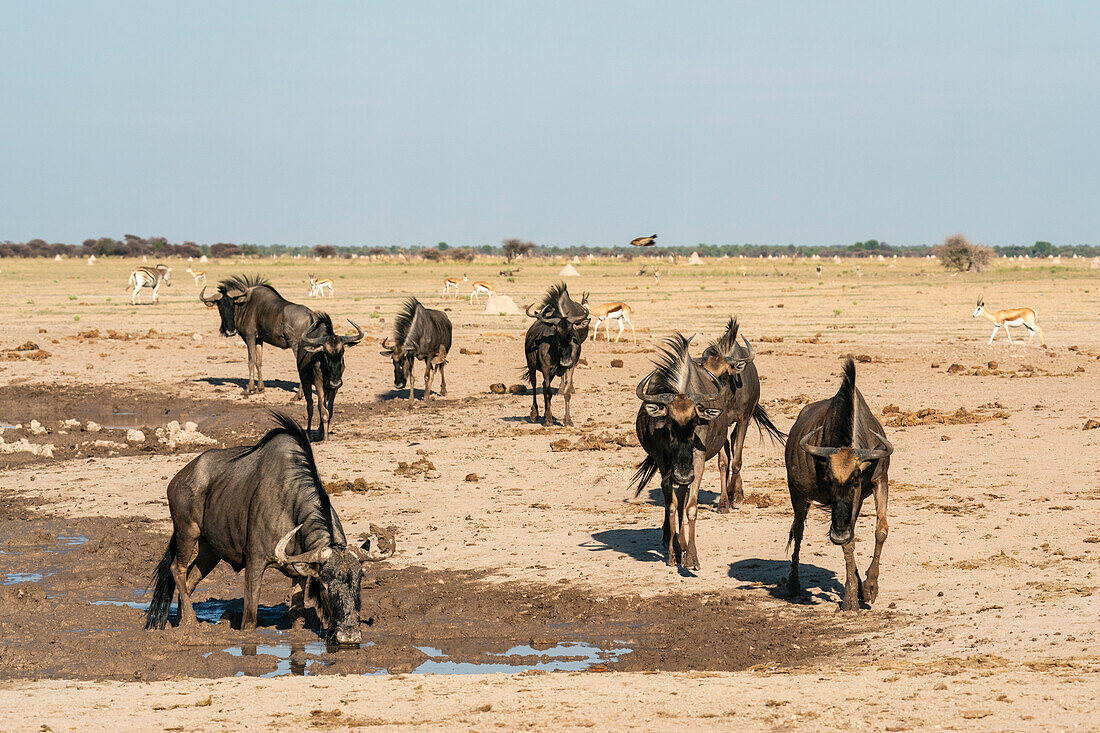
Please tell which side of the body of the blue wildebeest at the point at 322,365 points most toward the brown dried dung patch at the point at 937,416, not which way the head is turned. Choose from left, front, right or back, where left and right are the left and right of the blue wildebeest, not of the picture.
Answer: left

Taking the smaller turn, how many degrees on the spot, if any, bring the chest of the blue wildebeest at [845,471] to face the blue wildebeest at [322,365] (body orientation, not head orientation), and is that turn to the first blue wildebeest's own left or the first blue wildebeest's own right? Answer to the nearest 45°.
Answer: approximately 135° to the first blue wildebeest's own right

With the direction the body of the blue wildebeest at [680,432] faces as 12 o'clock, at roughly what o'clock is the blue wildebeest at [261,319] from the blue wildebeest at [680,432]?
the blue wildebeest at [261,319] is roughly at 5 o'clock from the blue wildebeest at [680,432].

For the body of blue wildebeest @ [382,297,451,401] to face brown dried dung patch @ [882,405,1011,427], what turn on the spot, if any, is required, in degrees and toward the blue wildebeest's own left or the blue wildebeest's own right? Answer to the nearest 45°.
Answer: approximately 90° to the blue wildebeest's own left

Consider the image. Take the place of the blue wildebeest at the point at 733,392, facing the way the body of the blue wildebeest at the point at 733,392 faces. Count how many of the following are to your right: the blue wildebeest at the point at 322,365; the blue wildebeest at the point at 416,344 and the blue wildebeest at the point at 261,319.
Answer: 3

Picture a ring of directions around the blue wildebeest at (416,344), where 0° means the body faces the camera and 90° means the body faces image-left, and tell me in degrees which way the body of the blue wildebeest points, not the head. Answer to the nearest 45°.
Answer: approximately 45°

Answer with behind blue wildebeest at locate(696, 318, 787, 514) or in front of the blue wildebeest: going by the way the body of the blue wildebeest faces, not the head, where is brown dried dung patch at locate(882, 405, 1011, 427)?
behind
